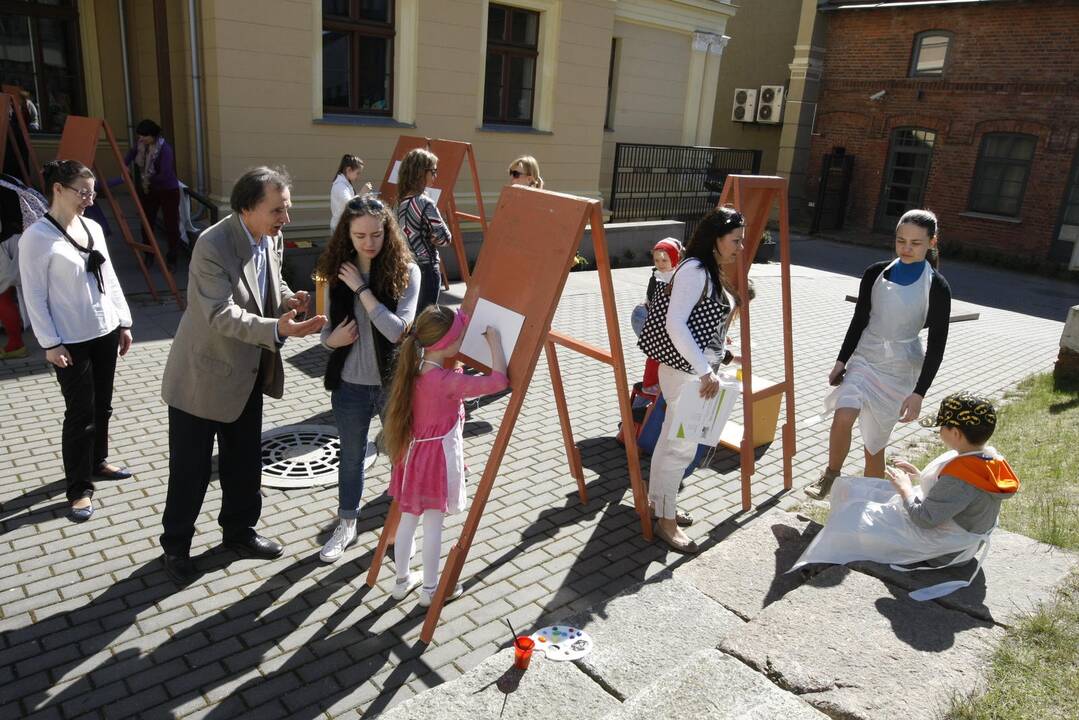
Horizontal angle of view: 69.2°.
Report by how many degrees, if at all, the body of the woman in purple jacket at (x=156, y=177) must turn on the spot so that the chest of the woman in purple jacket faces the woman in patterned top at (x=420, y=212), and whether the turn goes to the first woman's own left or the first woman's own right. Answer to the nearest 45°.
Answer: approximately 90° to the first woman's own left

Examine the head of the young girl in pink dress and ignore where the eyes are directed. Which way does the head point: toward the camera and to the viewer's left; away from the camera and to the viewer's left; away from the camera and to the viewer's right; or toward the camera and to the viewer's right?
away from the camera and to the viewer's right

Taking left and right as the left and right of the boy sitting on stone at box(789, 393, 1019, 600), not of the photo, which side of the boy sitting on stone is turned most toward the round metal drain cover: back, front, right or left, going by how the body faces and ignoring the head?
front

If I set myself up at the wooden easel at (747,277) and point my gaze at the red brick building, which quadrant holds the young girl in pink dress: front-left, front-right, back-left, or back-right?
back-left

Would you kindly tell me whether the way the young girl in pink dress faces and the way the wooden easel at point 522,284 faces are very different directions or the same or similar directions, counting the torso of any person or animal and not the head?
very different directions

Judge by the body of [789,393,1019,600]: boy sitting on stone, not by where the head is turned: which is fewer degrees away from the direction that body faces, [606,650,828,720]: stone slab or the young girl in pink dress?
the young girl in pink dress

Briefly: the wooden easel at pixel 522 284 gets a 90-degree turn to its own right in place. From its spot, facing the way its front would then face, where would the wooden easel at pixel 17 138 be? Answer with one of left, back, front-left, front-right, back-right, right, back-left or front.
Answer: front

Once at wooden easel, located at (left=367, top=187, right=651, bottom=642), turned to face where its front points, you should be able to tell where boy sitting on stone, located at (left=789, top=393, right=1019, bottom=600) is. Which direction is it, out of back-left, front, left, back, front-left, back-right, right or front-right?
back-left

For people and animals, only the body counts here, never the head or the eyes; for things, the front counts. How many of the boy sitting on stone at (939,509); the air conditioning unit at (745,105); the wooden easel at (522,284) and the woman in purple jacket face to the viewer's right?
0

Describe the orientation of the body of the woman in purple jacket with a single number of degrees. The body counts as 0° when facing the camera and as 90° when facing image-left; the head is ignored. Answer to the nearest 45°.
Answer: approximately 45°

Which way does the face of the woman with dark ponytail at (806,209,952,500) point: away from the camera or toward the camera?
toward the camera

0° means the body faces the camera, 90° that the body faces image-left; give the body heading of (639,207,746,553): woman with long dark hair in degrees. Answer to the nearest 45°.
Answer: approximately 270°

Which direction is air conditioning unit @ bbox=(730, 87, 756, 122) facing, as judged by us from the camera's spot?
facing the viewer

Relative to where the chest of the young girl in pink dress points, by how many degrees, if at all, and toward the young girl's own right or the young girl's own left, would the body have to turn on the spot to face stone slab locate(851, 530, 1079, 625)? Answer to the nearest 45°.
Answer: approximately 45° to the young girl's own right

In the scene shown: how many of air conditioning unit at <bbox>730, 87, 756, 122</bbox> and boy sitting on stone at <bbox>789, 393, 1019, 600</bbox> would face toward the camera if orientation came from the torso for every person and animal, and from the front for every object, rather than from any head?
1

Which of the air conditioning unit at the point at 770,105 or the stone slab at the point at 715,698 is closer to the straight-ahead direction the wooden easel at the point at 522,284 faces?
the stone slab

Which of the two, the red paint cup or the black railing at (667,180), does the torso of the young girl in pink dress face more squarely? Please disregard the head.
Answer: the black railing
